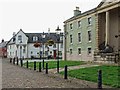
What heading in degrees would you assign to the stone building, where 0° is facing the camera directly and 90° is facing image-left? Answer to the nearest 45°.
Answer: approximately 45°
